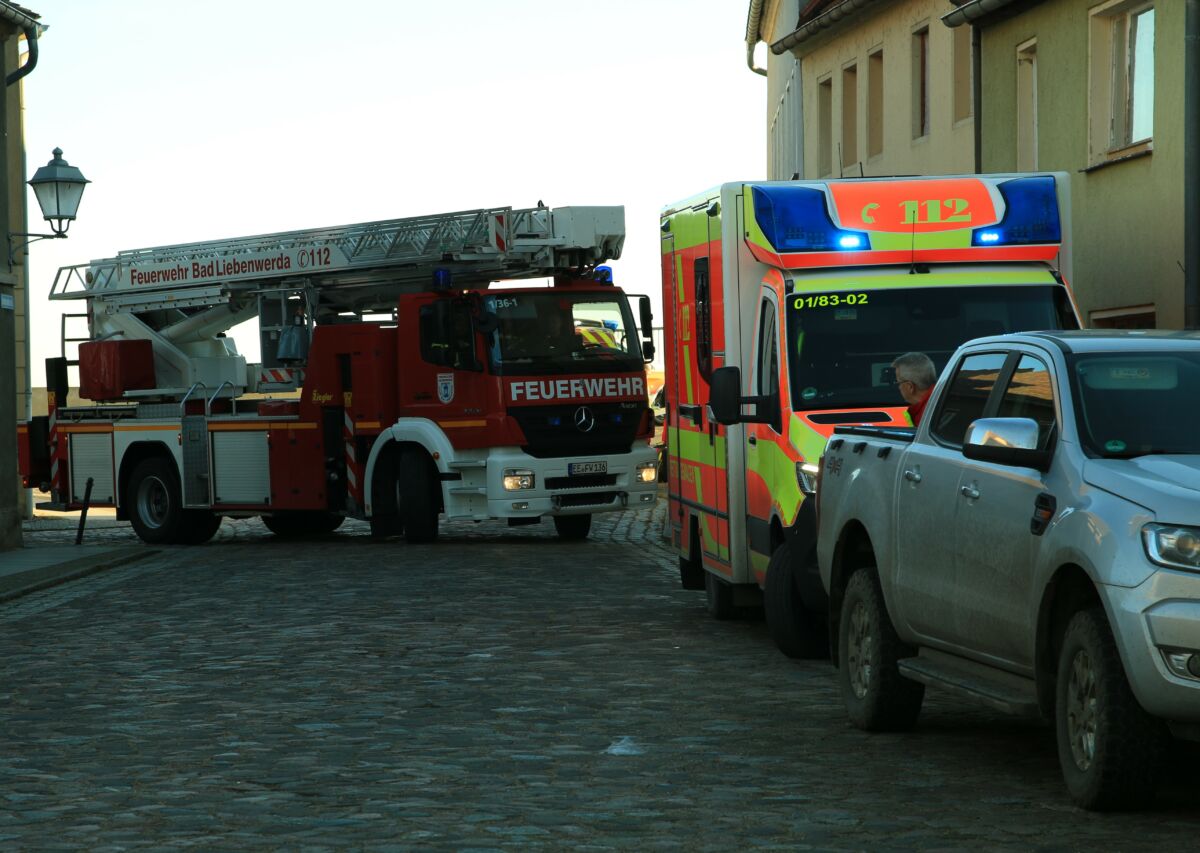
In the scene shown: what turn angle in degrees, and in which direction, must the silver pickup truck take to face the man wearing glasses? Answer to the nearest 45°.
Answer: approximately 135° to its left

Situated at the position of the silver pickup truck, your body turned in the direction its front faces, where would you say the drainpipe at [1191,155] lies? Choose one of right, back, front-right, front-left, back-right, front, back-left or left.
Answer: back-left

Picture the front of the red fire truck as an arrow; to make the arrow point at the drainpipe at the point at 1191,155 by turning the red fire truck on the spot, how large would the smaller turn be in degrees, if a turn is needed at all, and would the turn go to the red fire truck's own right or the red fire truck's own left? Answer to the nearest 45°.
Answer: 0° — it already faces it

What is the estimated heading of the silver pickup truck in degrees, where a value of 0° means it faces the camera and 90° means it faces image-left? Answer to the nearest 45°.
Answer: approximately 315°

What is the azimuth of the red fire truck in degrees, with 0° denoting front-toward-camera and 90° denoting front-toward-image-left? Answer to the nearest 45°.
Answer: approximately 315°

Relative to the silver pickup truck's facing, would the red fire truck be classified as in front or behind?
behind

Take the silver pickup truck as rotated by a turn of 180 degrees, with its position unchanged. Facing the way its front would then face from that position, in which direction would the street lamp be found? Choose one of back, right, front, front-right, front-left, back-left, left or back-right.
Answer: front

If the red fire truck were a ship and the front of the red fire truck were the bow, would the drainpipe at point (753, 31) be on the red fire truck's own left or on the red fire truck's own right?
on the red fire truck's own left

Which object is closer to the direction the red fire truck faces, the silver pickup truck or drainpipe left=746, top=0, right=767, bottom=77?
the silver pickup truck
